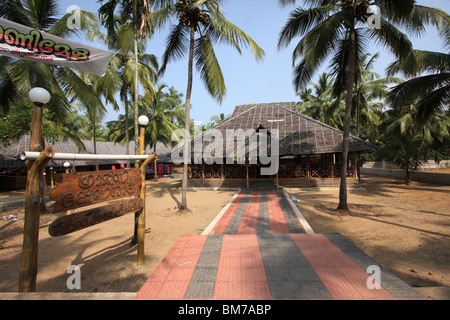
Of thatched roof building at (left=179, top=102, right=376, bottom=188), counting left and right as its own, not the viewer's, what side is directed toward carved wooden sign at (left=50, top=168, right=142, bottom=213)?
front

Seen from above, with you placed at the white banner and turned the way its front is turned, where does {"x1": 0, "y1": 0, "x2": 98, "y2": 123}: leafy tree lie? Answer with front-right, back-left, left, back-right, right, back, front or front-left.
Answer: back-left

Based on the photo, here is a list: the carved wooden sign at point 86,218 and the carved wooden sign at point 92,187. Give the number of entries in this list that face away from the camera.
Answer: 0

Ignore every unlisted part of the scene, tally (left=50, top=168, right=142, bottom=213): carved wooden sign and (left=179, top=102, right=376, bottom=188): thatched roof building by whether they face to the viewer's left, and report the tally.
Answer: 0

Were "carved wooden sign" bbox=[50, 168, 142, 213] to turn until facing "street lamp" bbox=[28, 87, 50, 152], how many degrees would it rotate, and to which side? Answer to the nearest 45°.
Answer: approximately 90° to its right

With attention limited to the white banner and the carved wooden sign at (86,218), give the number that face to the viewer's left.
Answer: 0

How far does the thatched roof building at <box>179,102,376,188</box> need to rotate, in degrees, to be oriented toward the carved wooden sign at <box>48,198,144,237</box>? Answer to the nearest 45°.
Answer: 0° — it already faces it

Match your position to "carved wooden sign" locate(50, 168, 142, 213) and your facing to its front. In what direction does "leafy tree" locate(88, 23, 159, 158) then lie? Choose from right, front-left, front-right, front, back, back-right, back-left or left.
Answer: back-left

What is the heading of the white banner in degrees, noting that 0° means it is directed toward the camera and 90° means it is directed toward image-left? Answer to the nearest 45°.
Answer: approximately 315°

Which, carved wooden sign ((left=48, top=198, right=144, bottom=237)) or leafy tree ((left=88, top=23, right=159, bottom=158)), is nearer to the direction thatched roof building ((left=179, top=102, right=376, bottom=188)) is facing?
the carved wooden sign
